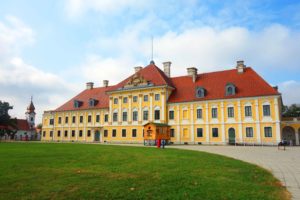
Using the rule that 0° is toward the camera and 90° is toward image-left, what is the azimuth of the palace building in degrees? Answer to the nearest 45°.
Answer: approximately 45°
